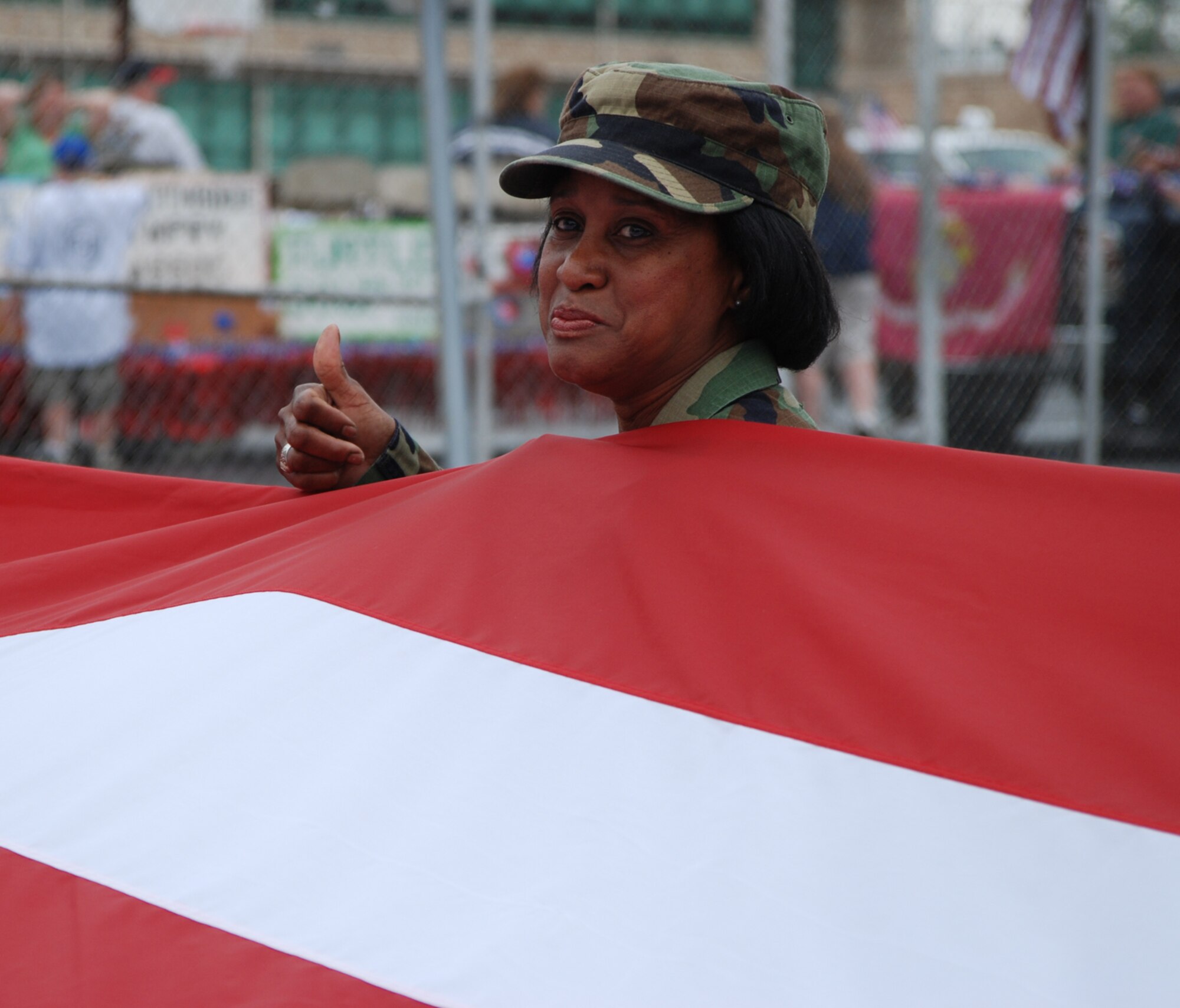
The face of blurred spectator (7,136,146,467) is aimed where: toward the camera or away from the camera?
away from the camera

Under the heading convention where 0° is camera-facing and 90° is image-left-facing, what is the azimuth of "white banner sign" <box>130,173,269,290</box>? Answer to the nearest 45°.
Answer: approximately 0°

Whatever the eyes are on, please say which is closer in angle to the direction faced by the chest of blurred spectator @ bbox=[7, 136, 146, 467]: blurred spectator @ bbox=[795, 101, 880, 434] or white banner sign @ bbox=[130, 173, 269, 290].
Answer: the white banner sign

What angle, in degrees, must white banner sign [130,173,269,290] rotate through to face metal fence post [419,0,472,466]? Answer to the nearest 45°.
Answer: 0° — it already faces it

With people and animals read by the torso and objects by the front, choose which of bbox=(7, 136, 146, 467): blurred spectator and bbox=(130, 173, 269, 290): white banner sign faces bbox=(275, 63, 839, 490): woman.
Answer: the white banner sign

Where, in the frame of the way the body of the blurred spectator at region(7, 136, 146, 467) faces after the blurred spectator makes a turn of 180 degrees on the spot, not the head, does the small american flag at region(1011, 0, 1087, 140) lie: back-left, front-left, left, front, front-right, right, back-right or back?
left

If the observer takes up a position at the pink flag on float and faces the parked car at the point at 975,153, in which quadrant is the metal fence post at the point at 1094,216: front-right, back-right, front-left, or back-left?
back-right

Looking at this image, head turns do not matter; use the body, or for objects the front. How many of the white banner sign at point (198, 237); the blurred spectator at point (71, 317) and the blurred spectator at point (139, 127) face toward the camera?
1

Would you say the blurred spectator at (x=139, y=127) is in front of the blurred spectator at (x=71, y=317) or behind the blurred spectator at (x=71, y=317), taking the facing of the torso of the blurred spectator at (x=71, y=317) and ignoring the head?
in front
